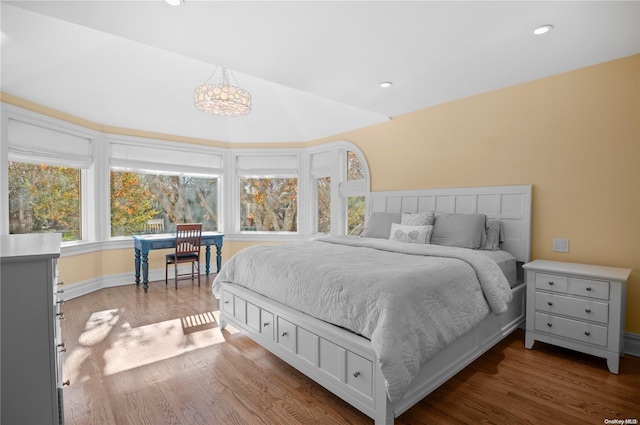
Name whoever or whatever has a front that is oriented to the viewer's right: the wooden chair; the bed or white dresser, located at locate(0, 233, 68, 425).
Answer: the white dresser

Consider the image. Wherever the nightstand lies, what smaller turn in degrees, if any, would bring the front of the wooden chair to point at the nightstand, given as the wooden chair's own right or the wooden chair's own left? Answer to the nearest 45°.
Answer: approximately 180°

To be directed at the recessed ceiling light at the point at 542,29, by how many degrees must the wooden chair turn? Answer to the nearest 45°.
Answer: approximately 180°

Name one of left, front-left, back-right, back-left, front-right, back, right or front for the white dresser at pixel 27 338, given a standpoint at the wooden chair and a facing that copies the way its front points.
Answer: back-left

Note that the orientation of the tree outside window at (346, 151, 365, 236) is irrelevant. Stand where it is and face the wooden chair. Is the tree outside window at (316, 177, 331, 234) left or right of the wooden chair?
right

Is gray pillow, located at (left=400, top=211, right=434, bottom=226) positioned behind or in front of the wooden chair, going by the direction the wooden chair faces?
behind

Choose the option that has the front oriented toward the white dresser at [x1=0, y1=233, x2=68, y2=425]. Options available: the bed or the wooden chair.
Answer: the bed

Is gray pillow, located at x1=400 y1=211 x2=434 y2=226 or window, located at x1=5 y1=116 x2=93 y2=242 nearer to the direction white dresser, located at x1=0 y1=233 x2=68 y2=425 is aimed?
the gray pillow

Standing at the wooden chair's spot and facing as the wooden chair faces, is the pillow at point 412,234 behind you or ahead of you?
behind

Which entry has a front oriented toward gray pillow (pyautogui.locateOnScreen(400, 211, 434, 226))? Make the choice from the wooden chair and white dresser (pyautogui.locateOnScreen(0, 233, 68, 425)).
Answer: the white dresser

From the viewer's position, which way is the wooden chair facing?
facing away from the viewer and to the left of the viewer

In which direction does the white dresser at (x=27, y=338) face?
to the viewer's right

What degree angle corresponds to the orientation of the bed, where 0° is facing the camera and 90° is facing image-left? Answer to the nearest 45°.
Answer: approximately 45°

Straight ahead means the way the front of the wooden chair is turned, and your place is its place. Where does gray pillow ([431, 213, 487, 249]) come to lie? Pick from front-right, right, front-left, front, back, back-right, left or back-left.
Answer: back
